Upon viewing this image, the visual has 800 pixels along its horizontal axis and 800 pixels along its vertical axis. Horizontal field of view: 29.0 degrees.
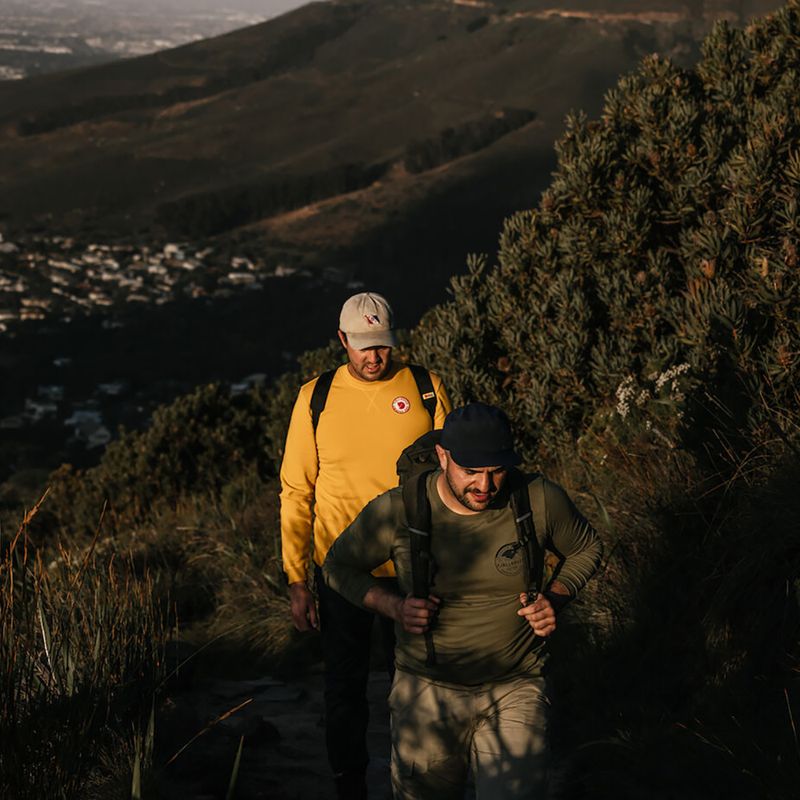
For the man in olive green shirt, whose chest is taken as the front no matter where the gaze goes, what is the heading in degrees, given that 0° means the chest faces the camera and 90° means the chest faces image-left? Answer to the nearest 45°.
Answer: approximately 0°

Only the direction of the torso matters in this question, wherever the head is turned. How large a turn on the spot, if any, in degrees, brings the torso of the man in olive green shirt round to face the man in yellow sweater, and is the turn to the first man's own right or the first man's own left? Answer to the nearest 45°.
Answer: approximately 180°

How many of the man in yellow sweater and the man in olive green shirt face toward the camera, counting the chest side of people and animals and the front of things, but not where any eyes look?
2

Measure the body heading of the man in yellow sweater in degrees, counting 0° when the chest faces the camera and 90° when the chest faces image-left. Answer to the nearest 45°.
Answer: approximately 0°

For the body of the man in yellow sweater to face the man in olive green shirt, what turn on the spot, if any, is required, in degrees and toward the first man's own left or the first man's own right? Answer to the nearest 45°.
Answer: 0° — they already face them
